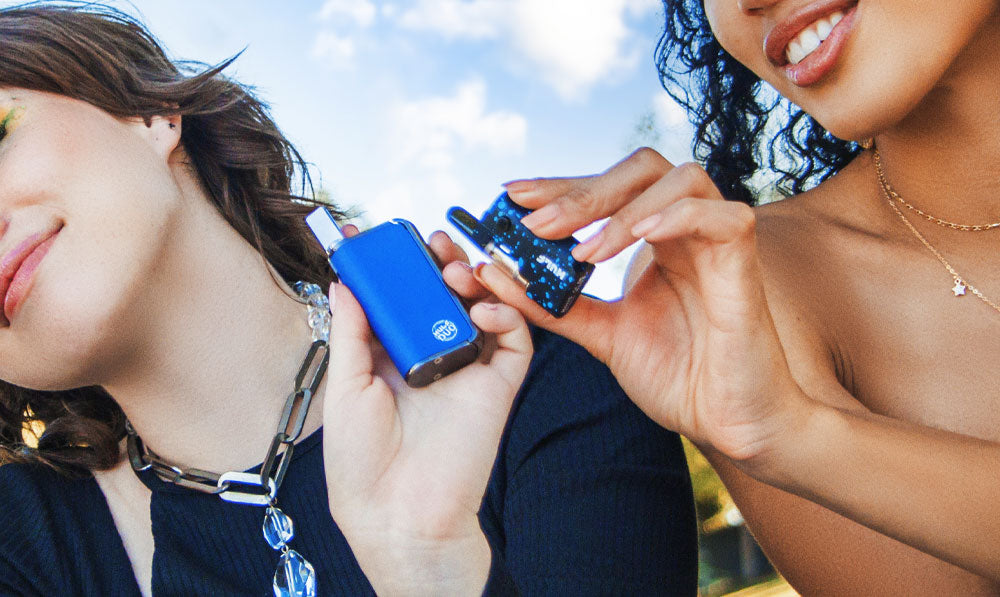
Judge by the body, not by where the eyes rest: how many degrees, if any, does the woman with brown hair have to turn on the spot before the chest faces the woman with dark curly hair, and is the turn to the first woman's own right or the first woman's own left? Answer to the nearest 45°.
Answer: approximately 90° to the first woman's own left

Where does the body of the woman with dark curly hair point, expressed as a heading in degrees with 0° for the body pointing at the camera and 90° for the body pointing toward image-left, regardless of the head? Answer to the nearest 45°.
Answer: approximately 0°

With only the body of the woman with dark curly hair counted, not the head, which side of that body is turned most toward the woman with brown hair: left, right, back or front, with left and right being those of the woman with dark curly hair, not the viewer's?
right

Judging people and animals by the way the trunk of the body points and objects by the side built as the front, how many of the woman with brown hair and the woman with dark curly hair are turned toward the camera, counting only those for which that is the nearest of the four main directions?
2

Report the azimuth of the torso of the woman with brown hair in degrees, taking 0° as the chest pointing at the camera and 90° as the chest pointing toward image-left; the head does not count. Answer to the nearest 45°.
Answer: approximately 0°
